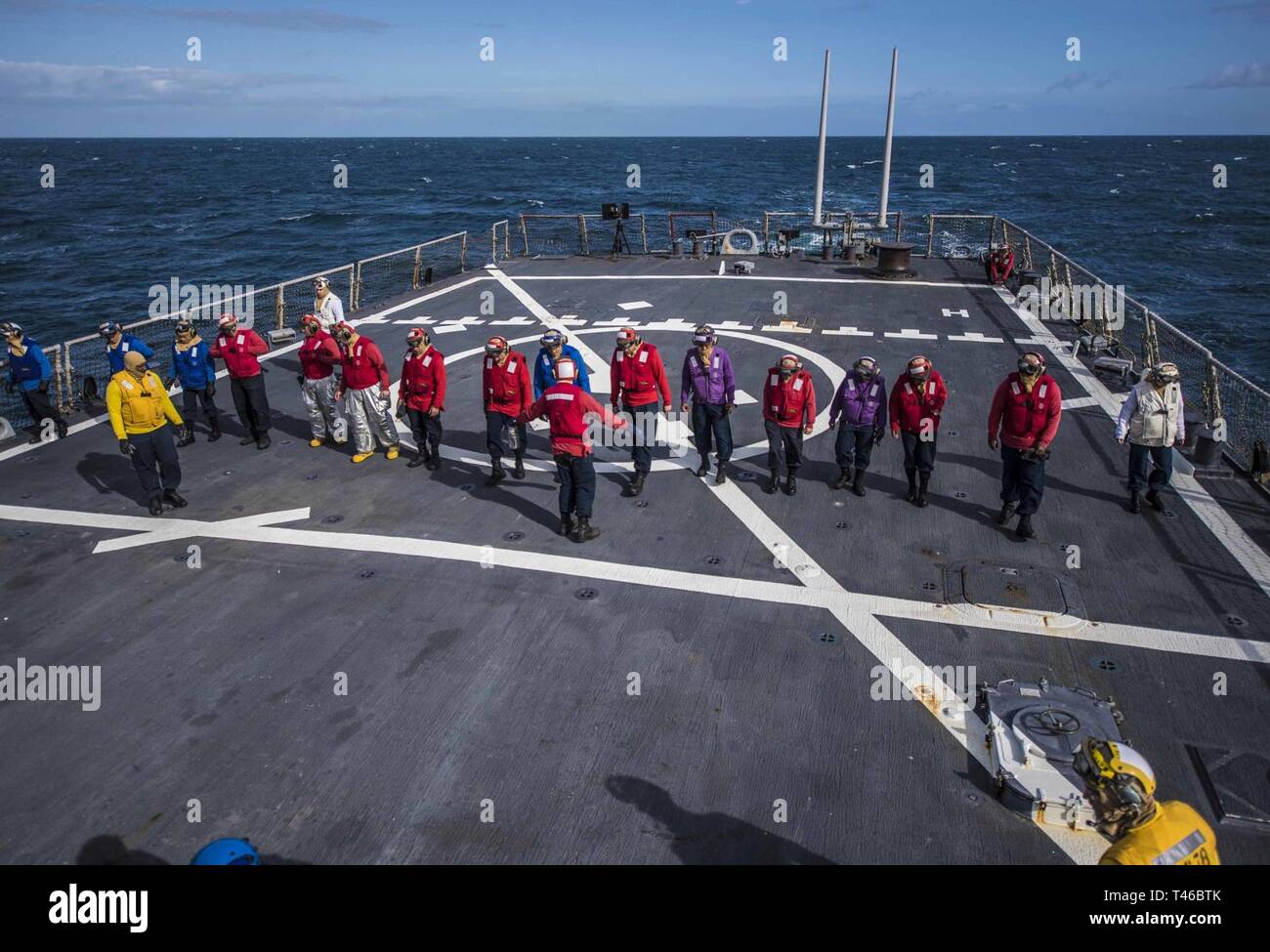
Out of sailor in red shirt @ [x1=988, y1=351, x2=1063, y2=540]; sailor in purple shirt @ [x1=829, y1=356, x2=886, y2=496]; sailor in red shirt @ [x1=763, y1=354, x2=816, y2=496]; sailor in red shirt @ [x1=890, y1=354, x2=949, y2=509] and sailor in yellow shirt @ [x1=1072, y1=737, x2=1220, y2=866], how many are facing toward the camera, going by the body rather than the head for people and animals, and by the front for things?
4

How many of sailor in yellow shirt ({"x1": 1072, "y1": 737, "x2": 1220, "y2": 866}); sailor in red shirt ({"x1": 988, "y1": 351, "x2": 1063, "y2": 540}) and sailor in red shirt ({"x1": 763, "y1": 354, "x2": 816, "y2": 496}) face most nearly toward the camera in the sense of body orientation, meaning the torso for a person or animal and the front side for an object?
2

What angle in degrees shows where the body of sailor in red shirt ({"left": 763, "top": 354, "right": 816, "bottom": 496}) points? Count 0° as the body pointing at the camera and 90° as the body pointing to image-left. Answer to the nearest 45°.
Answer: approximately 0°

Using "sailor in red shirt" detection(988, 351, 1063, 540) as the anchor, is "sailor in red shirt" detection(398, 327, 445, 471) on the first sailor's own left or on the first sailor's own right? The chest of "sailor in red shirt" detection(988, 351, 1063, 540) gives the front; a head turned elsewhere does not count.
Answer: on the first sailor's own right

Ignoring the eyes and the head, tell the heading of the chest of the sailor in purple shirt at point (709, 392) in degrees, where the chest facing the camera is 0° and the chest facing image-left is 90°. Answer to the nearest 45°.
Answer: approximately 0°

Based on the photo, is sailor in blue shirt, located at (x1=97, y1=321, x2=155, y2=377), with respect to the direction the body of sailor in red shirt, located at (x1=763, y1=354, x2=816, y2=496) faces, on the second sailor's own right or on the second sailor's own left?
on the second sailor's own right

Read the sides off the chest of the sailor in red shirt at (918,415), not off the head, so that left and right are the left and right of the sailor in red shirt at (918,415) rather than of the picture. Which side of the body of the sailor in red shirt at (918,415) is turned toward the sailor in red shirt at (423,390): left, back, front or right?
right

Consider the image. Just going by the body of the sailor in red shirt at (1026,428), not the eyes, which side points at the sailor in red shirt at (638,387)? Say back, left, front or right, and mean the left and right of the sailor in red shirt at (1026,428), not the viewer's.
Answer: right

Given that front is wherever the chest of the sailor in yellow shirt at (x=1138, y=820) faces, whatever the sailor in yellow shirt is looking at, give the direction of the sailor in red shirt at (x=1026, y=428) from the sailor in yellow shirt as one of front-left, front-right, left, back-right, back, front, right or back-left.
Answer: front-right

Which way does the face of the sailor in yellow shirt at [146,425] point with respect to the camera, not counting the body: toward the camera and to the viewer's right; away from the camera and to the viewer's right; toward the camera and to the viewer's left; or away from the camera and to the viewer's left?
toward the camera and to the viewer's right

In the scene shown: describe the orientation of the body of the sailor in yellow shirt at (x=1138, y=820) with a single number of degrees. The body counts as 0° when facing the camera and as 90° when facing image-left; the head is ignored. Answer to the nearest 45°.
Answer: approximately 135°
